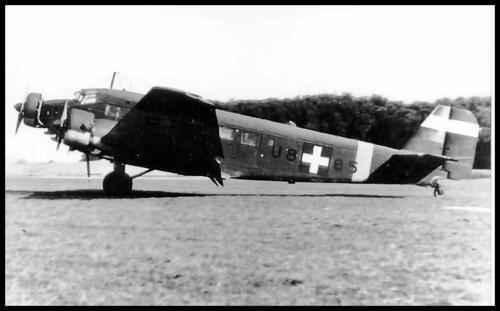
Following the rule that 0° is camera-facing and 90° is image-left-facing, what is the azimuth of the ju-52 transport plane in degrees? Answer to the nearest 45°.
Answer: approximately 90°
